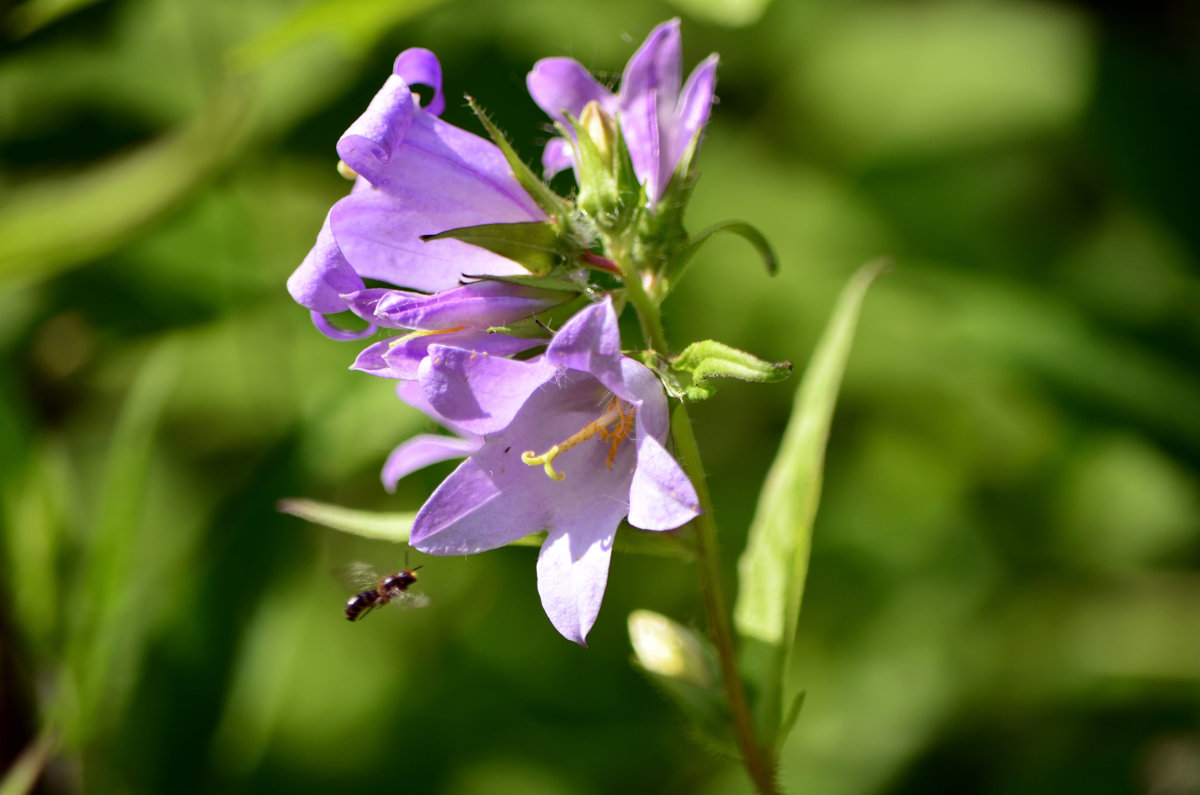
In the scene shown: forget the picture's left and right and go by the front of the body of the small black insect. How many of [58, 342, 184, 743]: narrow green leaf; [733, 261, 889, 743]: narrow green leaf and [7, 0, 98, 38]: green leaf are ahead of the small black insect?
1

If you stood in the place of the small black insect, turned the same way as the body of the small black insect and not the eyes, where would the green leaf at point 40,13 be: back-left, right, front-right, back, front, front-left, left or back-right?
back-left

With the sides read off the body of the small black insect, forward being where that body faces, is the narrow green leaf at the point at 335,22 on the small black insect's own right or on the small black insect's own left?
on the small black insect's own left

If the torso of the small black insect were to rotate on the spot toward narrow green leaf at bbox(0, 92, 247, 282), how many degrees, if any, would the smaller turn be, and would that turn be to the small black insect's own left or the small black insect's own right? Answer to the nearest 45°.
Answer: approximately 135° to the small black insect's own left

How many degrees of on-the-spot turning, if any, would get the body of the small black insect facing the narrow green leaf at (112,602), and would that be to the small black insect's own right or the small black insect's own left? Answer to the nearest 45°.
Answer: approximately 135° to the small black insect's own left

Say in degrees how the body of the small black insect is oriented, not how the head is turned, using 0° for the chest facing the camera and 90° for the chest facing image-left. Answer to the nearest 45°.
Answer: approximately 270°
